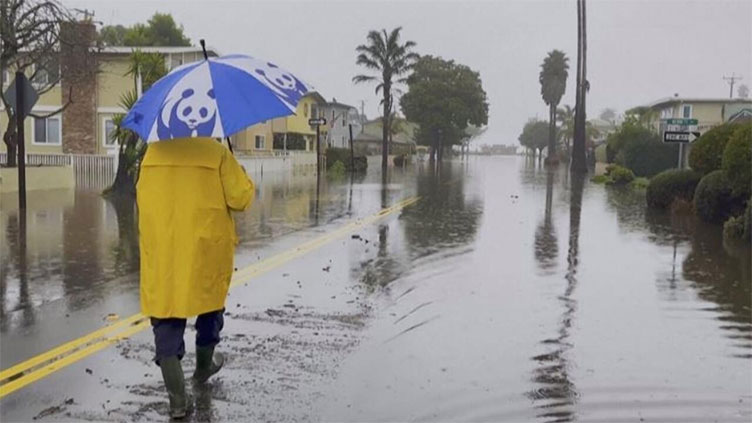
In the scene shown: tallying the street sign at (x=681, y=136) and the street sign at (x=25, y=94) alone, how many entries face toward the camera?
1

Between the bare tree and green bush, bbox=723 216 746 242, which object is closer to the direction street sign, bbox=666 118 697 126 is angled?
the green bush

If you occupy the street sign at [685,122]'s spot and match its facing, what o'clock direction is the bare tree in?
The bare tree is roughly at 2 o'clock from the street sign.

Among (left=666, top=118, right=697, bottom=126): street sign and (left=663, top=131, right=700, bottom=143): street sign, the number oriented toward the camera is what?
2

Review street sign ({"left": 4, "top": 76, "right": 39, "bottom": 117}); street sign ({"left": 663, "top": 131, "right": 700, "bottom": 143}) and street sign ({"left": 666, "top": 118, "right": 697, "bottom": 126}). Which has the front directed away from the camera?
street sign ({"left": 4, "top": 76, "right": 39, "bottom": 117})

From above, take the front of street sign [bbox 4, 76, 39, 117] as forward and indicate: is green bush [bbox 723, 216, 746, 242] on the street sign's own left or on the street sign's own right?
on the street sign's own right

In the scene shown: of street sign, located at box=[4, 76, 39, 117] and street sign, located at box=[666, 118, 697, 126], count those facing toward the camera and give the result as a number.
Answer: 1

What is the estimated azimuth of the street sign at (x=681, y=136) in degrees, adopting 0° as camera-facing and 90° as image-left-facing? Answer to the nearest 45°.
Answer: approximately 0°

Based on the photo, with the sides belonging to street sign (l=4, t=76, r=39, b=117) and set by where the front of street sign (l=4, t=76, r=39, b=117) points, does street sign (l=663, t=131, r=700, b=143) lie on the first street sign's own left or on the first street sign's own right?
on the first street sign's own right

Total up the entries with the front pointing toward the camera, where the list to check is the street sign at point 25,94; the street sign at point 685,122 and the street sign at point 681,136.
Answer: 2

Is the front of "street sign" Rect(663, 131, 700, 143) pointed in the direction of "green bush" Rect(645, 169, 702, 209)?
yes

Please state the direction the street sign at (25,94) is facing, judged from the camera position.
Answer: facing away from the viewer

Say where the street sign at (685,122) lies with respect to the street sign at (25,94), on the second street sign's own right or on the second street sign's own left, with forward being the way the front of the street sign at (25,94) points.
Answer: on the second street sign's own right

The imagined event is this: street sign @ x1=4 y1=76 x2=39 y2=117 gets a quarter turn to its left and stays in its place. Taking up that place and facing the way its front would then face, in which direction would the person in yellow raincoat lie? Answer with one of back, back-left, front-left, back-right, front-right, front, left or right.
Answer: left
